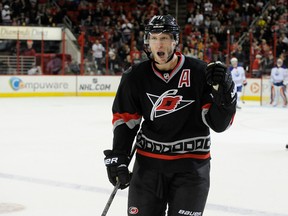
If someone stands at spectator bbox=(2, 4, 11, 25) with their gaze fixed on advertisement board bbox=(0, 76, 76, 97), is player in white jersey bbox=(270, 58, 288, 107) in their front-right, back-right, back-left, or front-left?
front-left

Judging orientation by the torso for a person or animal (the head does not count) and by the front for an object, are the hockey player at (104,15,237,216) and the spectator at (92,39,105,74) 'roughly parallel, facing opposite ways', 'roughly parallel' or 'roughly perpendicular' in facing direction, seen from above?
roughly parallel

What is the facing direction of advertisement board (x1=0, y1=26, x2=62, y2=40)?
toward the camera

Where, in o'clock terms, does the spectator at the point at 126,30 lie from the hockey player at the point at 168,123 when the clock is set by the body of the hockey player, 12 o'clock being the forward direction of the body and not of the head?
The spectator is roughly at 6 o'clock from the hockey player.

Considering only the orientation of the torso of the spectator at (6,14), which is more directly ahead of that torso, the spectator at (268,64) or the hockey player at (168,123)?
the hockey player

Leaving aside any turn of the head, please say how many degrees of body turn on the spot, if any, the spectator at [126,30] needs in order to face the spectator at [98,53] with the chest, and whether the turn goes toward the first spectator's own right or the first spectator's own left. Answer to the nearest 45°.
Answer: approximately 45° to the first spectator's own right

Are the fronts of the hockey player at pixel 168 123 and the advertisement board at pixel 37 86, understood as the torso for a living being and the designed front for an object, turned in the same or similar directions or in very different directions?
same or similar directions

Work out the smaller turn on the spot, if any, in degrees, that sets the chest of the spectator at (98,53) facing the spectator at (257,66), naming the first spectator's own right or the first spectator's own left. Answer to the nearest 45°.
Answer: approximately 90° to the first spectator's own left

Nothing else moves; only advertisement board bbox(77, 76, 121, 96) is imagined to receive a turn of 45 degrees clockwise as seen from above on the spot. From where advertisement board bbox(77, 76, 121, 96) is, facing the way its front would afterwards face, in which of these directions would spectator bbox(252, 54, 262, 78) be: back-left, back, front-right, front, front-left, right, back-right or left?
back-left

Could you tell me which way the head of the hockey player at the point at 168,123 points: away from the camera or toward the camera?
toward the camera

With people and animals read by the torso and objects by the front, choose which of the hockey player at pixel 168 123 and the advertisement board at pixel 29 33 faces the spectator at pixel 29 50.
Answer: the advertisement board

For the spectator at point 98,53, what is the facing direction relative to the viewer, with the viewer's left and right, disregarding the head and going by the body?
facing the viewer

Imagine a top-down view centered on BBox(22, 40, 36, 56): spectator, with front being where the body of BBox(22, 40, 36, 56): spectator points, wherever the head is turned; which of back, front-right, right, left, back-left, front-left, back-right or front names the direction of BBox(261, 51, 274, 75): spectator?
left

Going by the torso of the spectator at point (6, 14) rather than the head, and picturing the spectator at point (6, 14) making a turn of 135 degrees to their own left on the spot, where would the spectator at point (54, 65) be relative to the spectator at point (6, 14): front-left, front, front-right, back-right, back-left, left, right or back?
right

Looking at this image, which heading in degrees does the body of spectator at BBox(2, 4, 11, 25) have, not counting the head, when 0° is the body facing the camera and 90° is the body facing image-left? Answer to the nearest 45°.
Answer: approximately 0°

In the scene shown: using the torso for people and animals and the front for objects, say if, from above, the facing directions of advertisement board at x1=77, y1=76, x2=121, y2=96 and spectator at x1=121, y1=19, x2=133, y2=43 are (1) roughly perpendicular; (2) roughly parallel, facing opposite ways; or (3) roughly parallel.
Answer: roughly parallel
